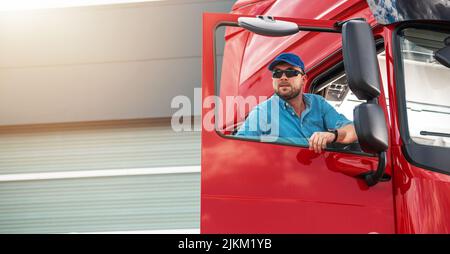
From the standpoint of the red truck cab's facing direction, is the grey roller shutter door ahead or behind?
behind

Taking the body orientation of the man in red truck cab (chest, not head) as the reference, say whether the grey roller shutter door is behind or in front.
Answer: behind

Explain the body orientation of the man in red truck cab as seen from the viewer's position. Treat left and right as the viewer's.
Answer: facing the viewer

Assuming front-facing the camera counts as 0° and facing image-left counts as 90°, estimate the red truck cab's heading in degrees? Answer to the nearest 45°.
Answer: approximately 315°
